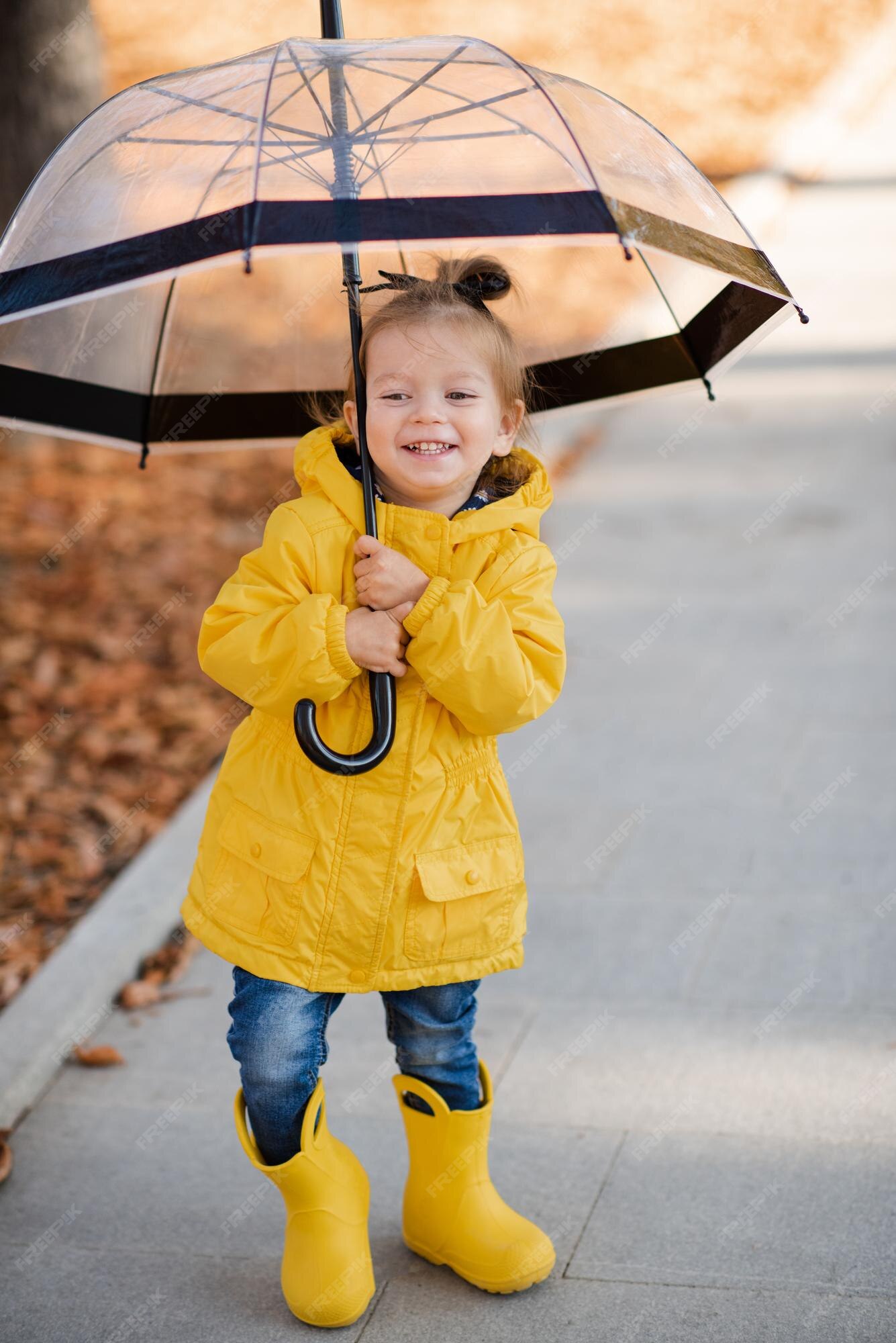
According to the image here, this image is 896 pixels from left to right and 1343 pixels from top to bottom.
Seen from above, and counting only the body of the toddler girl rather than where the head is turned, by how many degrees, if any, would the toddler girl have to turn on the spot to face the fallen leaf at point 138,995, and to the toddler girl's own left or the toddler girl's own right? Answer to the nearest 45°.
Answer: approximately 135° to the toddler girl's own right

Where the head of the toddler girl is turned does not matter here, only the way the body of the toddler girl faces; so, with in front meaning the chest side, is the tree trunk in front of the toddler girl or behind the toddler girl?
behind

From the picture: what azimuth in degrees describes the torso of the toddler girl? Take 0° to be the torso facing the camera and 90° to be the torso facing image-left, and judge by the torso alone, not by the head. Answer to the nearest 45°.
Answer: approximately 0°

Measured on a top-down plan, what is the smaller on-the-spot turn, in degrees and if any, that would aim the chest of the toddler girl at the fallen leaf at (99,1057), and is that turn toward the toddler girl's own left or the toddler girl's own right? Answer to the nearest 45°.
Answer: approximately 135° to the toddler girl's own right
